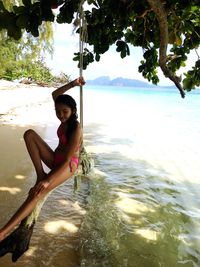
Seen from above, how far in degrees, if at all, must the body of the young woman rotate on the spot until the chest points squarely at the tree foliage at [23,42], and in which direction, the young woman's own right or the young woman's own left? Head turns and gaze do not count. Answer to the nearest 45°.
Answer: approximately 90° to the young woman's own right

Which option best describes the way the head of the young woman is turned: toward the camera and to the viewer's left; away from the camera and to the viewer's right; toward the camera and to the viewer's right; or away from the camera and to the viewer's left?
toward the camera and to the viewer's left
